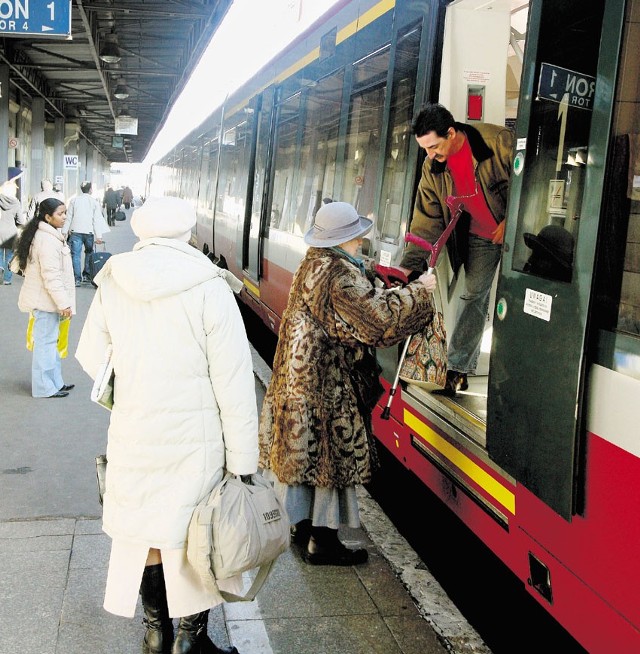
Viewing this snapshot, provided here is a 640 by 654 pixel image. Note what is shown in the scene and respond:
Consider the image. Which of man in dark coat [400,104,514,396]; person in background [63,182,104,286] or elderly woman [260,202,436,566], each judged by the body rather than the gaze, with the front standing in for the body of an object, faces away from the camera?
the person in background

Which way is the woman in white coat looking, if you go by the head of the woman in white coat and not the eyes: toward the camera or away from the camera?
away from the camera

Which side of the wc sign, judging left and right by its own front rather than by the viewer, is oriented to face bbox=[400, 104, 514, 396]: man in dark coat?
front

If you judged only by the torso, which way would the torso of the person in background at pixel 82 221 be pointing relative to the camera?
away from the camera

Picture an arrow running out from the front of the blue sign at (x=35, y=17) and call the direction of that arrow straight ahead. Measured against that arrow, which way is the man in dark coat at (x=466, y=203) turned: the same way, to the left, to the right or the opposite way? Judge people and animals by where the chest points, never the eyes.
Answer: to the right

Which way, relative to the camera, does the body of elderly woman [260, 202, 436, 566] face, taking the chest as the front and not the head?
to the viewer's right

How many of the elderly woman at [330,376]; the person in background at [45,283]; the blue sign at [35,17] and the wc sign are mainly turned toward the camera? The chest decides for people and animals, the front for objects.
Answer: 2

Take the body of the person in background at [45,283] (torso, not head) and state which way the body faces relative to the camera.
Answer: to the viewer's right

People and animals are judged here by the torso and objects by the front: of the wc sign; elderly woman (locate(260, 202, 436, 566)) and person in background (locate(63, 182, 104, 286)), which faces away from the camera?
the person in background

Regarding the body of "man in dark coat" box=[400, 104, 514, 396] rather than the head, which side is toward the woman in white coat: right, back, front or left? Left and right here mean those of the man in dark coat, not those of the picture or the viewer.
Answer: front
